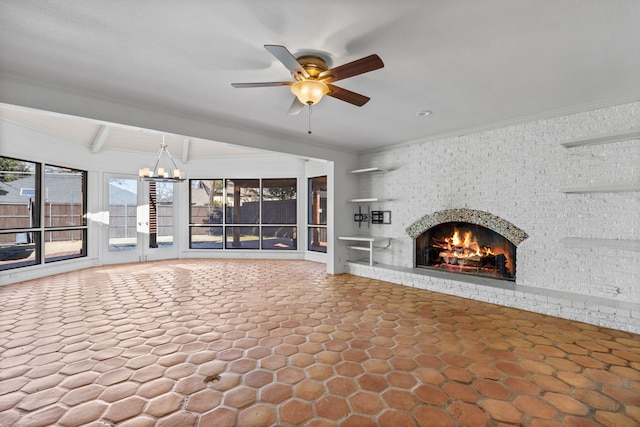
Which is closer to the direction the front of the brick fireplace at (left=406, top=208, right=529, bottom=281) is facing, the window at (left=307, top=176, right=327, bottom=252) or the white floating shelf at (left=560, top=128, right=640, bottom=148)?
the window

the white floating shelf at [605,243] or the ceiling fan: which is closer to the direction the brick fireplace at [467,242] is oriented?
the ceiling fan

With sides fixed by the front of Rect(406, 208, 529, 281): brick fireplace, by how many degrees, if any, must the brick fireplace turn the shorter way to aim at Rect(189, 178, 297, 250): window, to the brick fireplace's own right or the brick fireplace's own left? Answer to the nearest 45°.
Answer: approximately 45° to the brick fireplace's own right

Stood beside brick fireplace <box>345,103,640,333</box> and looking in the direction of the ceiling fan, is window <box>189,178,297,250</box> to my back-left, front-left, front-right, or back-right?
front-right

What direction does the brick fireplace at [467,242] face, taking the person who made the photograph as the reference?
facing the viewer and to the left of the viewer

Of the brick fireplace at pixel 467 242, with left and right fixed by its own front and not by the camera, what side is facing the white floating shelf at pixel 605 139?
left

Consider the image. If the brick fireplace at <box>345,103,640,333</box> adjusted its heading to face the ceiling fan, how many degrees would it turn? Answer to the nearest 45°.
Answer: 0° — it already faces it

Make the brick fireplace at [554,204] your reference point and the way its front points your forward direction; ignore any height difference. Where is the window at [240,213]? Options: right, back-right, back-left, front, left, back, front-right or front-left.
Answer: front-right

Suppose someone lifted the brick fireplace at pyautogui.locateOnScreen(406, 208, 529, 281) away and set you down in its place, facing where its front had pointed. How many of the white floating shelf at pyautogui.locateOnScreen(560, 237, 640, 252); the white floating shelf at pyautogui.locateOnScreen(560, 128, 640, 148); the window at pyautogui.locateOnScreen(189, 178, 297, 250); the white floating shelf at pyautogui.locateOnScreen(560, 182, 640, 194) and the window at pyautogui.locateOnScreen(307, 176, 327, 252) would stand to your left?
3

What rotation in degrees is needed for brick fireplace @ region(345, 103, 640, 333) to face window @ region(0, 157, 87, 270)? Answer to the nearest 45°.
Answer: approximately 45° to its right

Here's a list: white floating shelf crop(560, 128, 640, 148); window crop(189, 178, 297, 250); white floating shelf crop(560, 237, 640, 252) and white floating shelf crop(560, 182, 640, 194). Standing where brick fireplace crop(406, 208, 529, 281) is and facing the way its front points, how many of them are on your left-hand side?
3

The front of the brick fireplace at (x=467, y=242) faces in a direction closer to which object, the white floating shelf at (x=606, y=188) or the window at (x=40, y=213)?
the window

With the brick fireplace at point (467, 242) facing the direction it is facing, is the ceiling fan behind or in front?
in front

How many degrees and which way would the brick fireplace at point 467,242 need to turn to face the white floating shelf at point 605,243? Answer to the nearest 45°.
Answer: approximately 90° to its left

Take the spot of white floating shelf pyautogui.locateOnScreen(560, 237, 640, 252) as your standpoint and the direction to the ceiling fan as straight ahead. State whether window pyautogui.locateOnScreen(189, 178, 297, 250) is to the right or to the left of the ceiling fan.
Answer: right

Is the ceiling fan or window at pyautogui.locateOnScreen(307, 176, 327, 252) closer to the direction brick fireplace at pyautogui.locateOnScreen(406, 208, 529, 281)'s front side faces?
the ceiling fan

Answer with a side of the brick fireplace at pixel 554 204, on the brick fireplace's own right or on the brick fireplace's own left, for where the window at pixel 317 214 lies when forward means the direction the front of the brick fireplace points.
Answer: on the brick fireplace's own right
